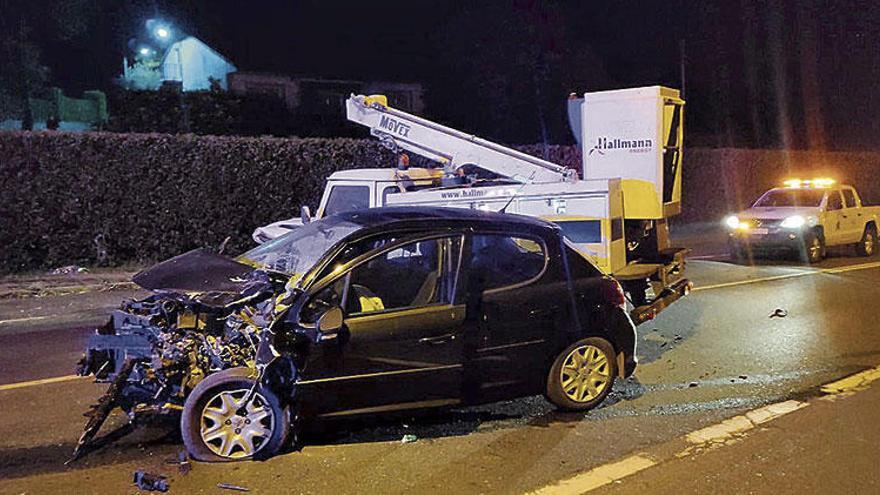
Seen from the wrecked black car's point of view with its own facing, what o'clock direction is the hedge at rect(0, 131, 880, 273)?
The hedge is roughly at 4 o'clock from the wrecked black car.

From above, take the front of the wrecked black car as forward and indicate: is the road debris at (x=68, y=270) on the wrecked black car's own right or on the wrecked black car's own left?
on the wrecked black car's own right

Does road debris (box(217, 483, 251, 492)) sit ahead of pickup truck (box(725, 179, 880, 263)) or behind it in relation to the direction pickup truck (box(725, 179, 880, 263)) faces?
ahead

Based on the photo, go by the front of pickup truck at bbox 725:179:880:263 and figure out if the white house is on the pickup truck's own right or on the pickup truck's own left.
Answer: on the pickup truck's own right

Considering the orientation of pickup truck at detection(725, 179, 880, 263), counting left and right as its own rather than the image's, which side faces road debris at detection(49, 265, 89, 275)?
front

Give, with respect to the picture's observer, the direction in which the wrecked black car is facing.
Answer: facing the viewer and to the left of the viewer

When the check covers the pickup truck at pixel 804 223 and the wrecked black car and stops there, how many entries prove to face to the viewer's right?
0

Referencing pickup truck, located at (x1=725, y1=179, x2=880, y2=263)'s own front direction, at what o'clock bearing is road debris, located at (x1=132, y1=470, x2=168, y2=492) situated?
The road debris is roughly at 11 o'clock from the pickup truck.

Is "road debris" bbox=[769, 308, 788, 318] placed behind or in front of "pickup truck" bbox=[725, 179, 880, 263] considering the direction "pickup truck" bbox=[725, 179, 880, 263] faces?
in front

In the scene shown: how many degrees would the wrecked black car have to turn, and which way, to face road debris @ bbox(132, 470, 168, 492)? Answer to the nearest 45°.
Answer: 0° — it already faces it
